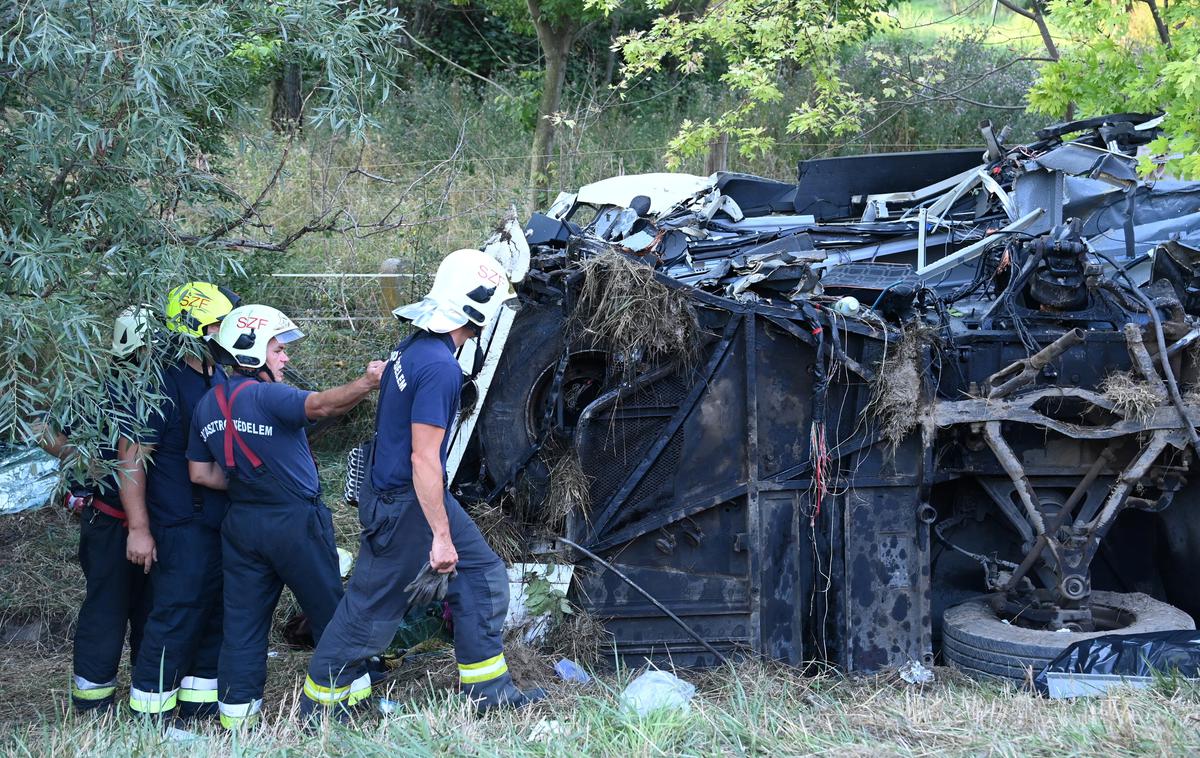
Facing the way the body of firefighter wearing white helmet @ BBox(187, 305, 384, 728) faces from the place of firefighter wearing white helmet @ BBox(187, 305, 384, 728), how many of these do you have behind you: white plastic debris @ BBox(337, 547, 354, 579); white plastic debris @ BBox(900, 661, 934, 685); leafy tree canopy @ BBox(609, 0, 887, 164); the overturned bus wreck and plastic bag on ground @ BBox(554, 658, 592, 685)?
0

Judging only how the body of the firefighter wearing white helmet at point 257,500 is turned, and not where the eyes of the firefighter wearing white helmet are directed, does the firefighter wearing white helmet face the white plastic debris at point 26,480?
no

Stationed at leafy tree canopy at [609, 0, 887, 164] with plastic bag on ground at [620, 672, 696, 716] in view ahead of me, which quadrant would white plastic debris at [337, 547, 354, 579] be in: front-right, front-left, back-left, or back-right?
front-right

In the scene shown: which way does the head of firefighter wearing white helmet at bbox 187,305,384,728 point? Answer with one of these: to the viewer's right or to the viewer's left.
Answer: to the viewer's right

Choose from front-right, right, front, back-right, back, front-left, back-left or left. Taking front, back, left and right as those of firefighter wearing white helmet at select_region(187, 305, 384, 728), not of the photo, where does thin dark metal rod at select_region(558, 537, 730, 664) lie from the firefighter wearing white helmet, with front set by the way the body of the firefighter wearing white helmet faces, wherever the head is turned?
front-right

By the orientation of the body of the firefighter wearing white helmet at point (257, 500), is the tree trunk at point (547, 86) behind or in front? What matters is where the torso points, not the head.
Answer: in front

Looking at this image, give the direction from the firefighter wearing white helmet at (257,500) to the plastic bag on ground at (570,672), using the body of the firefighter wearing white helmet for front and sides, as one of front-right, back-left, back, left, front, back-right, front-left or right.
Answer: front-right

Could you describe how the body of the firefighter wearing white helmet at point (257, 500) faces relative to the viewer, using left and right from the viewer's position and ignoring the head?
facing away from the viewer and to the right of the viewer

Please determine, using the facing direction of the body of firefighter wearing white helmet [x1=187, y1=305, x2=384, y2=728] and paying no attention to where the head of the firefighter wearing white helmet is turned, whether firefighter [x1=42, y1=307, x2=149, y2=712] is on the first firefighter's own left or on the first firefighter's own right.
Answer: on the first firefighter's own left

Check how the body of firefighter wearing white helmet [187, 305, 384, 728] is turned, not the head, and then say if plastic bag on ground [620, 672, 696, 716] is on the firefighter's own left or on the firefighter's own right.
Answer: on the firefighter's own right

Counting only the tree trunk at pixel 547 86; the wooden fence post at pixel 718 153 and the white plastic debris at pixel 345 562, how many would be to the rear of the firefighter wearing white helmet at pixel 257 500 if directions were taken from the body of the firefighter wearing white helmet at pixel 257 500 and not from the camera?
0

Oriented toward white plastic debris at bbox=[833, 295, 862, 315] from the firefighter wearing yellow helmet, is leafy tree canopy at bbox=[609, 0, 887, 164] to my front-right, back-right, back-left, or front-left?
front-left

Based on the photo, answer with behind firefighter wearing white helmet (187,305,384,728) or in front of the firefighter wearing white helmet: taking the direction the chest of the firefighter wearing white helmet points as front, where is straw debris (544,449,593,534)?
in front

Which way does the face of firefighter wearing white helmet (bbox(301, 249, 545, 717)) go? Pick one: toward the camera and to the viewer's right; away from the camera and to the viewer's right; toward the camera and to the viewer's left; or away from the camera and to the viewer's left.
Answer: away from the camera and to the viewer's right
